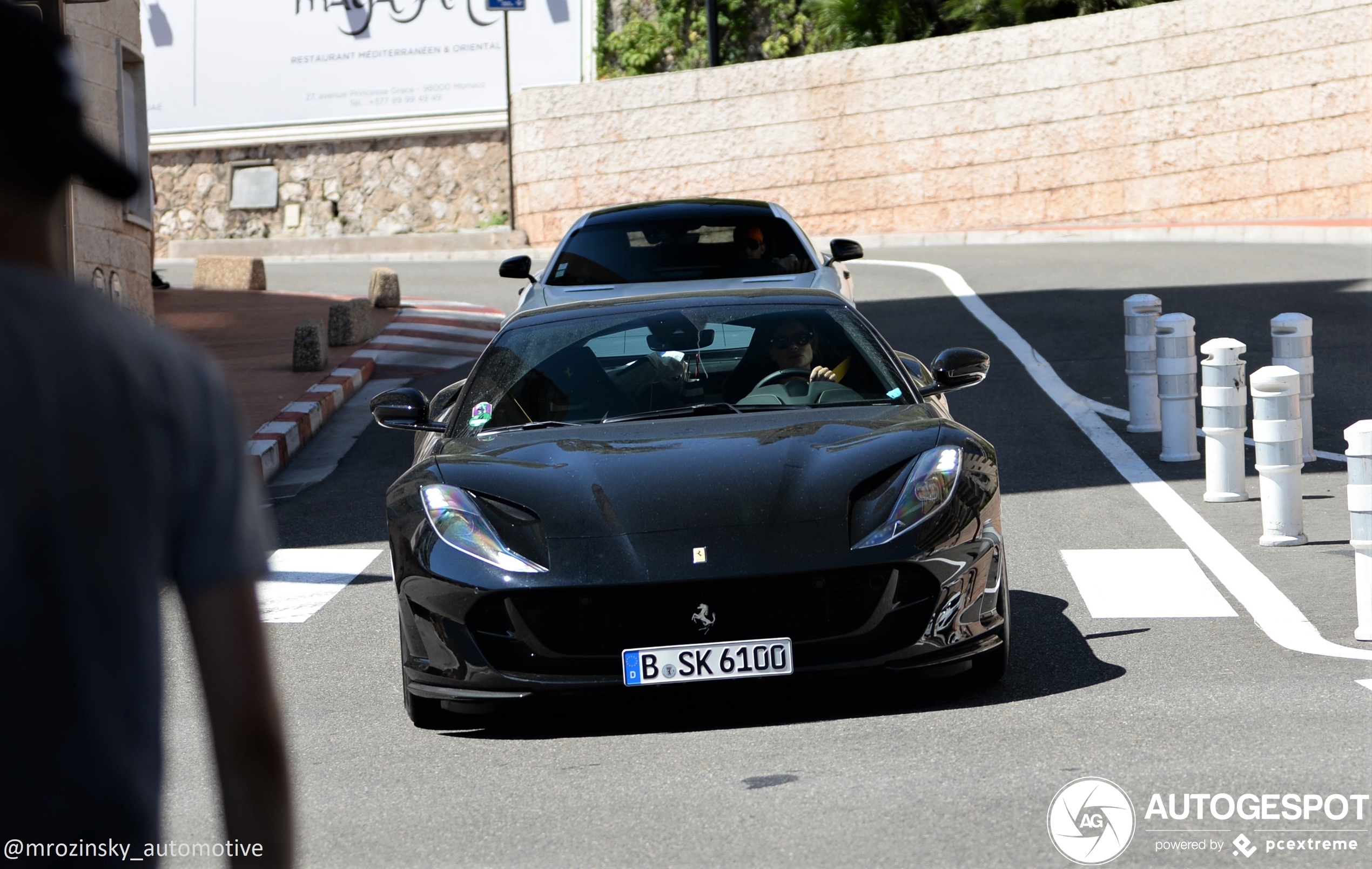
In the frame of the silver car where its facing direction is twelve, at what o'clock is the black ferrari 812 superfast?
The black ferrari 812 superfast is roughly at 12 o'clock from the silver car.

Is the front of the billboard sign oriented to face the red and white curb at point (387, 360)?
yes

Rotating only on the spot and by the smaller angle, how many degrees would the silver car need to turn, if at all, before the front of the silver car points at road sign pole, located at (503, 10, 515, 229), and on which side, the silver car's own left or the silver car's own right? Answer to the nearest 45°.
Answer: approximately 180°

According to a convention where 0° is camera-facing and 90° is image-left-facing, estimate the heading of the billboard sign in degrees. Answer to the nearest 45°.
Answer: approximately 0°

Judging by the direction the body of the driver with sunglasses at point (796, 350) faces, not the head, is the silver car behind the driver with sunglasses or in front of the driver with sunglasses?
behind

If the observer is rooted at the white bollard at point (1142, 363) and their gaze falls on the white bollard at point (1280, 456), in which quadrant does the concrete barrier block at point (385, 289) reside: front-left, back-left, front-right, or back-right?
back-right

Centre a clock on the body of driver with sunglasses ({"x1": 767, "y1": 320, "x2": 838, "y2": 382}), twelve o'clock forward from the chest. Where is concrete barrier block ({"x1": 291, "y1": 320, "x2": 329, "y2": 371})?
The concrete barrier block is roughly at 5 o'clock from the driver with sunglasses.

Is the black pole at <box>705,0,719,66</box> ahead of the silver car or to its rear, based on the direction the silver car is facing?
to the rear
